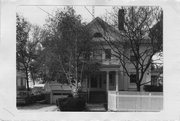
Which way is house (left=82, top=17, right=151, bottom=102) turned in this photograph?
toward the camera
